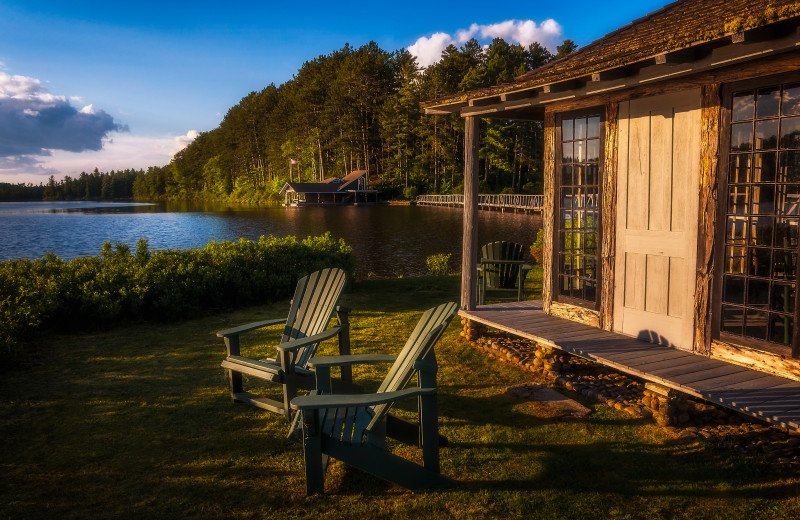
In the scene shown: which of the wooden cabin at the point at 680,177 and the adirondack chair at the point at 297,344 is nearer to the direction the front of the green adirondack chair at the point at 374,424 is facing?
the adirondack chair

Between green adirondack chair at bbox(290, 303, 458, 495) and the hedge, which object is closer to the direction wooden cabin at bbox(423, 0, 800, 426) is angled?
the green adirondack chair

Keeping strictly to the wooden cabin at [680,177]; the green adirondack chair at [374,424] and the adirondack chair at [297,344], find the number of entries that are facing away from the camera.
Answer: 0

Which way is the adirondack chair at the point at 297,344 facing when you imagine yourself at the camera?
facing the viewer and to the left of the viewer

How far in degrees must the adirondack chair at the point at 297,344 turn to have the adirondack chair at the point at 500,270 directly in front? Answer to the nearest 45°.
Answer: approximately 180°

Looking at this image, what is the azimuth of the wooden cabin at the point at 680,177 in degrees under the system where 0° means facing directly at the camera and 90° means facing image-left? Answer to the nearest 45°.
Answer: approximately 45°

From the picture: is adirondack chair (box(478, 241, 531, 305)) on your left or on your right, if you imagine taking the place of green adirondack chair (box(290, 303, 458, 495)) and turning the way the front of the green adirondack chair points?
on your right

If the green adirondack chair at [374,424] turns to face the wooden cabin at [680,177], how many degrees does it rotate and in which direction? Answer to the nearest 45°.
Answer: approximately 135° to its right

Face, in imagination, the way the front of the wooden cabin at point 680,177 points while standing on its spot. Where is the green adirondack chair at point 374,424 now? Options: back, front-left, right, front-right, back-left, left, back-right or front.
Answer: front

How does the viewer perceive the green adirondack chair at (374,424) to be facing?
facing to the left of the viewer

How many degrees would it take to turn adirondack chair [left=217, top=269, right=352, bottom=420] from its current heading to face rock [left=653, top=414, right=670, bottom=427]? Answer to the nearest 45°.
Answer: approximately 135° to its left

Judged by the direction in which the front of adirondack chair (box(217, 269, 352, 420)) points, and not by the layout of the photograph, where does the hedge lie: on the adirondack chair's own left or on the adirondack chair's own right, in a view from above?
on the adirondack chair's own right

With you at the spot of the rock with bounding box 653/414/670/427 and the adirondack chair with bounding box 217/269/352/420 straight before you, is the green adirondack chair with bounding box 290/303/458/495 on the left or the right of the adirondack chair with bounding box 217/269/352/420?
left

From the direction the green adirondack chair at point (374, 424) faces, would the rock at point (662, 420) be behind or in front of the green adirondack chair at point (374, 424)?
behind
